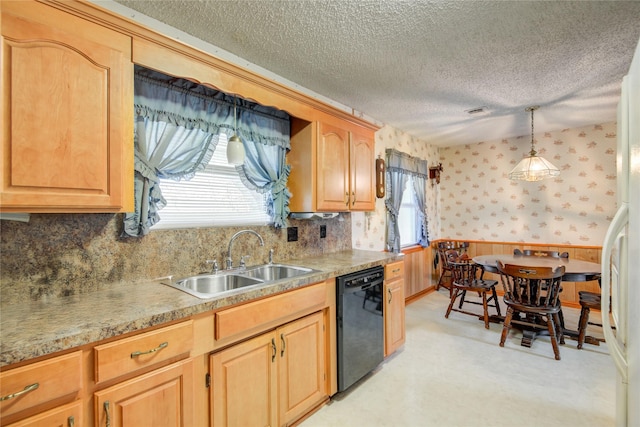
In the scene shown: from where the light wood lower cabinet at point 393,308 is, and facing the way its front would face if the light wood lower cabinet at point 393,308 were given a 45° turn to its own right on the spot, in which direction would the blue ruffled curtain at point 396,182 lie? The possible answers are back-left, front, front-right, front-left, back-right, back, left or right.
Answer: back

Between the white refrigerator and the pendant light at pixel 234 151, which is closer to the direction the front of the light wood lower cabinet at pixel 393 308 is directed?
the white refrigerator

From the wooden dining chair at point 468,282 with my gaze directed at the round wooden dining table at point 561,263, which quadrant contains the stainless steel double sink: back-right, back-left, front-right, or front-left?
back-right

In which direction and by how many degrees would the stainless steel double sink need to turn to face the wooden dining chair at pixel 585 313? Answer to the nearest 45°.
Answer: approximately 45° to its left

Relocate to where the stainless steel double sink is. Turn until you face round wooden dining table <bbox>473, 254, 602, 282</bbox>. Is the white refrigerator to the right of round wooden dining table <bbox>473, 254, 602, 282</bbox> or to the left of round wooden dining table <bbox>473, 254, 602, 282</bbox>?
right

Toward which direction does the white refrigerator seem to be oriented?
to the viewer's left

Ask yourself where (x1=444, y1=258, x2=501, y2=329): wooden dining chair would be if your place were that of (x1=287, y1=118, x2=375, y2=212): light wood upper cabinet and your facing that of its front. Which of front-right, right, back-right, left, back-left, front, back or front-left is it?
left

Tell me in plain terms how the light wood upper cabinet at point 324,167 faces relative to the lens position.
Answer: facing the viewer and to the right of the viewer

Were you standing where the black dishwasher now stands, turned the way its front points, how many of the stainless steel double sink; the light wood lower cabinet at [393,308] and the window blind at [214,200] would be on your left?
1

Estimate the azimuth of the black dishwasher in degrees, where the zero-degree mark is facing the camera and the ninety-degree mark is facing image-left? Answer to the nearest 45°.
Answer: approximately 315°

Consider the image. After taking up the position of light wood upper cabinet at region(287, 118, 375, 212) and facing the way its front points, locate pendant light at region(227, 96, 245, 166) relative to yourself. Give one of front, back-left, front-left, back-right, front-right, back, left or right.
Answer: right

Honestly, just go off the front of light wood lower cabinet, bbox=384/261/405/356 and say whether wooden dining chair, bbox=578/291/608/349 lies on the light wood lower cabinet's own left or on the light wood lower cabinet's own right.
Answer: on the light wood lower cabinet's own left

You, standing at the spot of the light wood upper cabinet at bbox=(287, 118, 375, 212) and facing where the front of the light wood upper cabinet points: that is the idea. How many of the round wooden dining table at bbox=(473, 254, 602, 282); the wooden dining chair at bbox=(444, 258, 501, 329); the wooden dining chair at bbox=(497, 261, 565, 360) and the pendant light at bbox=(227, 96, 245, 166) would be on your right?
1

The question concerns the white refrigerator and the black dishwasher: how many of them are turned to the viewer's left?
1

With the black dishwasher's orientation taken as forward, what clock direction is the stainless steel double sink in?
The stainless steel double sink is roughly at 4 o'clock from the black dishwasher.

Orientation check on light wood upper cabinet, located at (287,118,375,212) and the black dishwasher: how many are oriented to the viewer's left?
0
